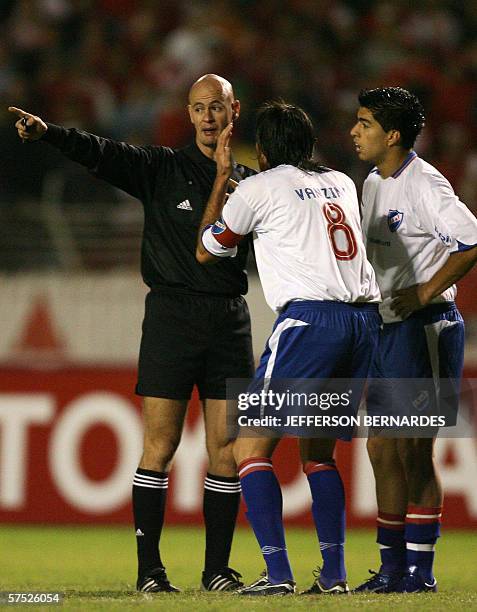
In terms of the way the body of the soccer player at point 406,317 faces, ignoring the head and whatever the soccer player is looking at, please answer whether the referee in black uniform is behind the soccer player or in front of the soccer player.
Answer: in front

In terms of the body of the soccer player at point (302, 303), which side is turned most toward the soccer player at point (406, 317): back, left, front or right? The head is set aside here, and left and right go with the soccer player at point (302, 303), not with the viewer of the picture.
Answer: right

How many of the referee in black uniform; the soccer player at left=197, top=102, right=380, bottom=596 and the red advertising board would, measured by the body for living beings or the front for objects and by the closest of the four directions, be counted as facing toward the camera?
2

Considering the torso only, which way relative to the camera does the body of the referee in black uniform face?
toward the camera

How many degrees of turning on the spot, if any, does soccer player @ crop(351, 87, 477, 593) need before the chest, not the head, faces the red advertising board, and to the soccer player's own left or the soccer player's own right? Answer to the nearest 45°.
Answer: approximately 90° to the soccer player's own right

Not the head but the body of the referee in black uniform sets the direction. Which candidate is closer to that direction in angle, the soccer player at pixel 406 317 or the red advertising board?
the soccer player

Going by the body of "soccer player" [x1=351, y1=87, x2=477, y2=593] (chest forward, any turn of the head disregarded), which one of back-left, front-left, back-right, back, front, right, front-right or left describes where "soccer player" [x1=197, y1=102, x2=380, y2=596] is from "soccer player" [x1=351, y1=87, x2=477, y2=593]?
front

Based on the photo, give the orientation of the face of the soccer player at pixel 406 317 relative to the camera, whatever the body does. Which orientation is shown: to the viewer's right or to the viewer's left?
to the viewer's left

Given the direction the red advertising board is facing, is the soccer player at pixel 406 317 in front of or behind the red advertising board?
in front

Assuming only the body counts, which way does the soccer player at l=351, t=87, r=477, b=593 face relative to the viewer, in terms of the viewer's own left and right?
facing the viewer and to the left of the viewer

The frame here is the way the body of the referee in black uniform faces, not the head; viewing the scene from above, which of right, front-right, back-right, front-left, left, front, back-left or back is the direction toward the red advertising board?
back

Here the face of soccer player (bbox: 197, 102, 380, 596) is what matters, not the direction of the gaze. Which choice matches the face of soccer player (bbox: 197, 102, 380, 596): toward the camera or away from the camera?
away from the camera

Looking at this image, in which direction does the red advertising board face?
toward the camera
